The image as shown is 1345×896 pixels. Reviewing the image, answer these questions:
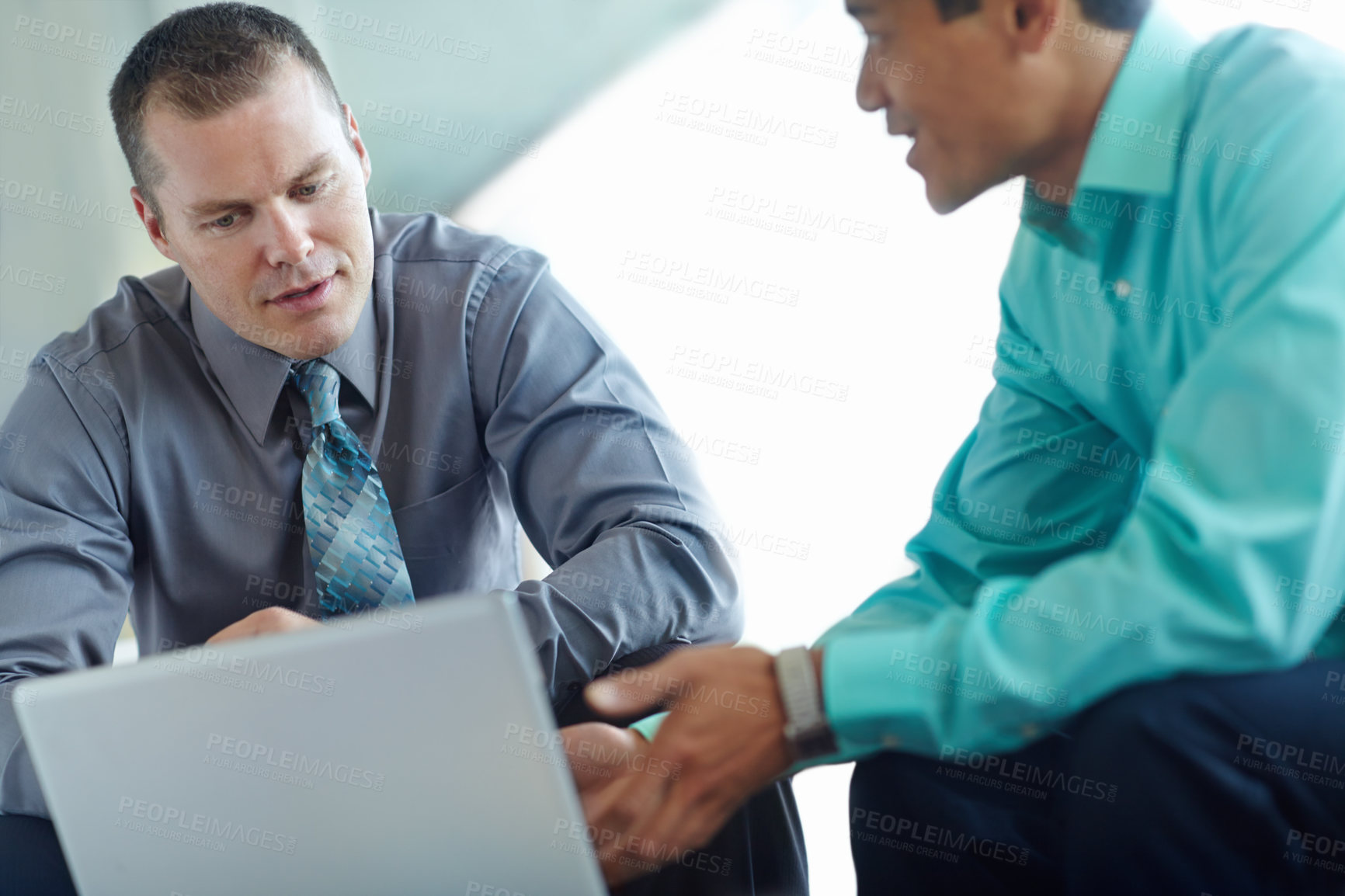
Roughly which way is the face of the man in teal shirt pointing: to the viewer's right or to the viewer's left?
to the viewer's left

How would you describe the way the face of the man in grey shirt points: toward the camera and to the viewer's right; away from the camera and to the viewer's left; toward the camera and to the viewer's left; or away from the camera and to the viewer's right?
toward the camera and to the viewer's right

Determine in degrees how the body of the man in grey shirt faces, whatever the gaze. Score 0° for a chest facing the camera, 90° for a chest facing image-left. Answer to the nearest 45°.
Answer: approximately 0°

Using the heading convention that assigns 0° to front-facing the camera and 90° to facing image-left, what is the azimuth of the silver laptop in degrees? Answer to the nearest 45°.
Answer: approximately 180°

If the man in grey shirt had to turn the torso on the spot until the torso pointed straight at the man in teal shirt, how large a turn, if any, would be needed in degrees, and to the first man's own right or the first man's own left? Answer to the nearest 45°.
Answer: approximately 45° to the first man's own left
